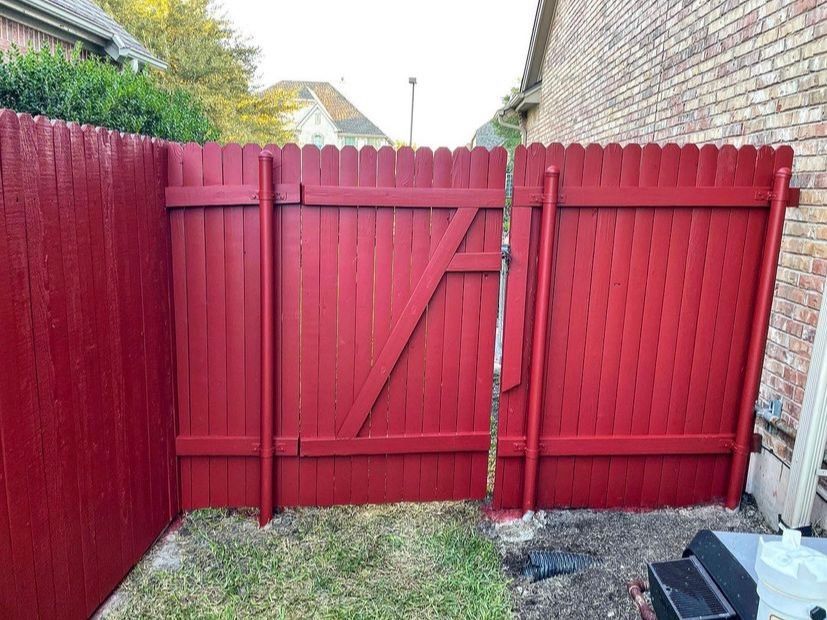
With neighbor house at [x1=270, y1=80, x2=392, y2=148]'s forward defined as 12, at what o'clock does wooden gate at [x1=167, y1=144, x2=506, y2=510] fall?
The wooden gate is roughly at 12 o'clock from the neighbor house.

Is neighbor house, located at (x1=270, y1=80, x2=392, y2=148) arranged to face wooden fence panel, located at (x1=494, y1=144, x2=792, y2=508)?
yes

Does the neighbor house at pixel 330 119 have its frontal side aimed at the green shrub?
yes

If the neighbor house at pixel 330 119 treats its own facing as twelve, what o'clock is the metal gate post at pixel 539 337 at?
The metal gate post is roughly at 12 o'clock from the neighbor house.

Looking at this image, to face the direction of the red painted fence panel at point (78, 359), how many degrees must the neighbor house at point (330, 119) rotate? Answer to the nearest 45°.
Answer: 0° — it already faces it

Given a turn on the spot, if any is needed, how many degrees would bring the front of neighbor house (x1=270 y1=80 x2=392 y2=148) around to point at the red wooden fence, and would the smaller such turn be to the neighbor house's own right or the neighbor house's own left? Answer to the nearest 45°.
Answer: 0° — it already faces it

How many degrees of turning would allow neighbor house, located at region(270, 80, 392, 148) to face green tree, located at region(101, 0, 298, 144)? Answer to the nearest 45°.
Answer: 0° — it already faces it

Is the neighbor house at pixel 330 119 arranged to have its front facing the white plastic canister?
yes

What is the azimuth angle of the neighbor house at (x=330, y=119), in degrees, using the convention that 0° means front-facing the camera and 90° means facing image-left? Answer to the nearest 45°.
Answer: approximately 0°
